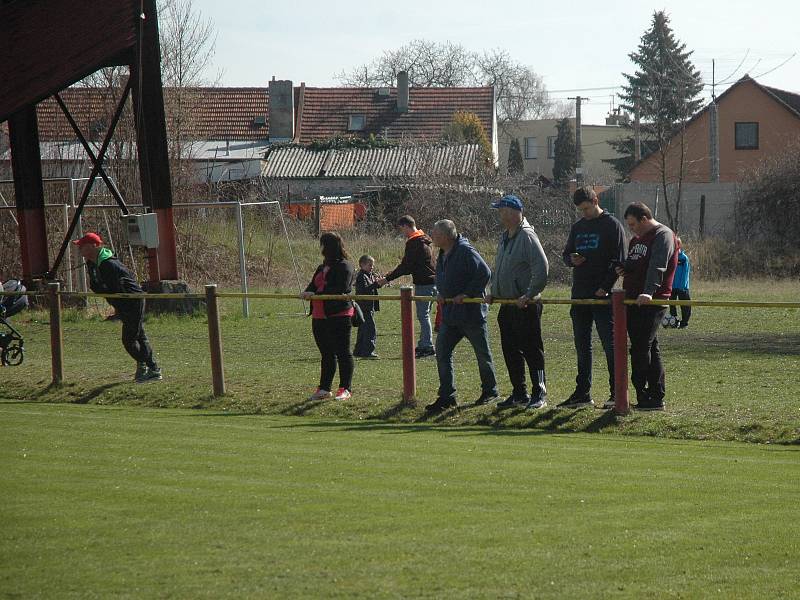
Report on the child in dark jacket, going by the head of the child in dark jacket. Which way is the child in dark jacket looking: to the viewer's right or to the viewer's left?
to the viewer's right

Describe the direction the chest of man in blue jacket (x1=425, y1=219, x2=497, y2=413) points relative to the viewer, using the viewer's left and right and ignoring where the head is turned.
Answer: facing the viewer and to the left of the viewer

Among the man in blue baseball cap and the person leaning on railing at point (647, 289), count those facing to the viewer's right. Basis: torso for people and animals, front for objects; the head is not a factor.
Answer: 0

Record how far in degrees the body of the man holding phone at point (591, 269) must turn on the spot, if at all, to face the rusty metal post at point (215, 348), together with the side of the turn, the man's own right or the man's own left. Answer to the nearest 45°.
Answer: approximately 45° to the man's own right

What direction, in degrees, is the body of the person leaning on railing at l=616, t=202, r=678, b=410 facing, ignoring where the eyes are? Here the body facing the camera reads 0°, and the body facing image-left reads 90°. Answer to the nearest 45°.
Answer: approximately 45°

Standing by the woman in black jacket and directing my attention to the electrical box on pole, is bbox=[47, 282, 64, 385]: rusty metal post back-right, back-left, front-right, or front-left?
front-left

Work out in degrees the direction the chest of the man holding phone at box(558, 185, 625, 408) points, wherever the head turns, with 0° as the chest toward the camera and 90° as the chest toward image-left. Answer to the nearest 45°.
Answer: approximately 45°

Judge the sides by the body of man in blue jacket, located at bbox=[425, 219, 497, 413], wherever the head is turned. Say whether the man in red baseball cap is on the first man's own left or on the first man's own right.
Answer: on the first man's own right

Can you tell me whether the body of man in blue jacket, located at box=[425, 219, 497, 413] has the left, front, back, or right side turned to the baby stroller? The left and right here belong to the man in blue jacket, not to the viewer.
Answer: right

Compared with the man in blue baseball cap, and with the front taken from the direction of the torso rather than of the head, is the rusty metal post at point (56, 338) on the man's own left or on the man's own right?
on the man's own right

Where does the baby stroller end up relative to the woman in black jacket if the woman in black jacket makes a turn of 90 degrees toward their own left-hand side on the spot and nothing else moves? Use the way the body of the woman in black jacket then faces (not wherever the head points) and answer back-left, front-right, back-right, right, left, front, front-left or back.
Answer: back

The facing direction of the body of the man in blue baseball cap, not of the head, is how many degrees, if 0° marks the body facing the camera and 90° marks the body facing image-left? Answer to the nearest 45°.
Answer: approximately 45°

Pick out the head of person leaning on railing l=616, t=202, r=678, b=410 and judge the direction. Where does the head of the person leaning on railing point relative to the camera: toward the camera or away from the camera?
toward the camera

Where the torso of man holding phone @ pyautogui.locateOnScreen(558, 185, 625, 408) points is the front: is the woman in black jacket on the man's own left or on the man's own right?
on the man's own right
